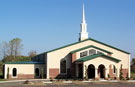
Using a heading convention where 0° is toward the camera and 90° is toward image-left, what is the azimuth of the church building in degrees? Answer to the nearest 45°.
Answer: approximately 315°
